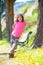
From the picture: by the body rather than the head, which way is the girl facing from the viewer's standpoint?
toward the camera
